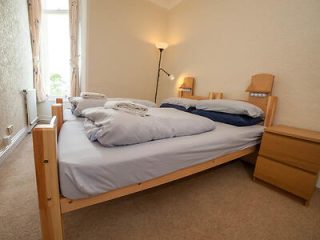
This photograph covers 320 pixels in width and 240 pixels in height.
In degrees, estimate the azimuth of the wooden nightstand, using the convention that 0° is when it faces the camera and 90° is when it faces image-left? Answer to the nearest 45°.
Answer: approximately 45°

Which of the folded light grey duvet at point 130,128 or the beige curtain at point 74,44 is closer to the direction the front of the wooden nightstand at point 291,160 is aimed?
the folded light grey duvet

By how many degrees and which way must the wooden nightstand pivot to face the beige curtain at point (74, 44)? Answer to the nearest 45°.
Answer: approximately 45° to its right

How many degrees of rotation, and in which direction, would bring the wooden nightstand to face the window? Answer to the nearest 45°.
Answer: approximately 45° to its right

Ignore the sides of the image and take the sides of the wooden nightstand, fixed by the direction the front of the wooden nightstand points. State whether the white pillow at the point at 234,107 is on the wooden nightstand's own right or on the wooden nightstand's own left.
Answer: on the wooden nightstand's own right

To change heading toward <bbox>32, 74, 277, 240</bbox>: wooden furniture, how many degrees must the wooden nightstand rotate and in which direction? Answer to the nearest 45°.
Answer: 0° — it already faces it

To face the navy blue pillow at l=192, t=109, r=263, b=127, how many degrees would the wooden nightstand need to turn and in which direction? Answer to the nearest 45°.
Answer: approximately 45° to its right

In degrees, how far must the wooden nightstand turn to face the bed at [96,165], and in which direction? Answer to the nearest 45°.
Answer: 0° — it already faces it

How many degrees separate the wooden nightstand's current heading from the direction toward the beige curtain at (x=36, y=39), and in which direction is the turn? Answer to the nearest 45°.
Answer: approximately 45° to its right
